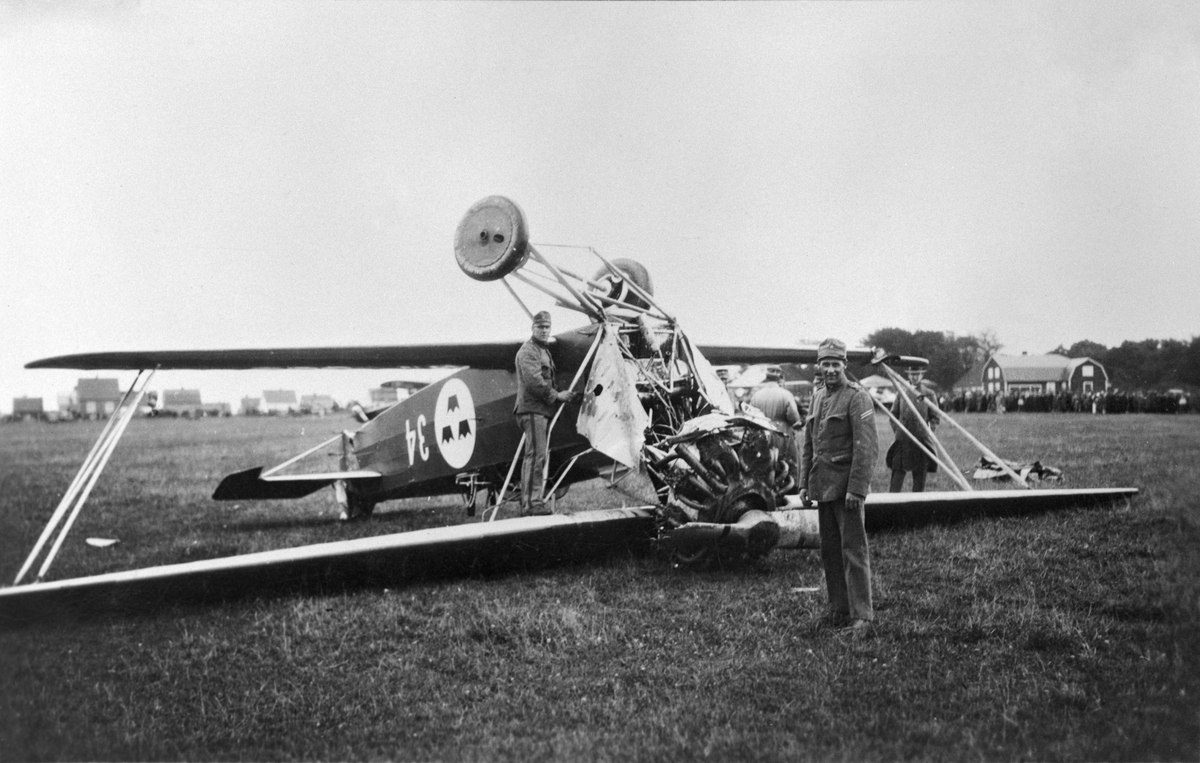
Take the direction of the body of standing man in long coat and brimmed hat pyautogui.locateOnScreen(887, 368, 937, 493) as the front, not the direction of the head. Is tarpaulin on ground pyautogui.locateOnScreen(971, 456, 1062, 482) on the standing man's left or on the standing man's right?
on the standing man's left

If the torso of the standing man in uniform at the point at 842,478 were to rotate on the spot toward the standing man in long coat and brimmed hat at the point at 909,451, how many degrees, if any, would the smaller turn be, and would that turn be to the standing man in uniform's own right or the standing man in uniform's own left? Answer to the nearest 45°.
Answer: approximately 135° to the standing man in uniform's own right

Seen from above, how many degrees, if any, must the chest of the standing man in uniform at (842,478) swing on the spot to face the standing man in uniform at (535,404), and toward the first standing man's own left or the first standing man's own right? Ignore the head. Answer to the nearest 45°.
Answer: approximately 90° to the first standing man's own right

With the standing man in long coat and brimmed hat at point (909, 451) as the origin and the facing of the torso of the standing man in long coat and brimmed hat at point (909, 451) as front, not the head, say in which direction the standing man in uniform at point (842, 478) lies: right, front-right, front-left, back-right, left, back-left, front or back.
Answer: front

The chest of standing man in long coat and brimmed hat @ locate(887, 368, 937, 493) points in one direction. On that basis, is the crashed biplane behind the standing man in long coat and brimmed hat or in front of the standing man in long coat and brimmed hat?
in front

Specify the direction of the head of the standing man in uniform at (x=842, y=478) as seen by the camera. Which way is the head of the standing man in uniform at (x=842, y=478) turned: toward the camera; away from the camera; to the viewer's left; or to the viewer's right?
toward the camera

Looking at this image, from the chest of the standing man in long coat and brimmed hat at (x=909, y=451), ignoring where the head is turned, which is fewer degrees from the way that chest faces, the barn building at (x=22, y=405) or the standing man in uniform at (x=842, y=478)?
the standing man in uniform

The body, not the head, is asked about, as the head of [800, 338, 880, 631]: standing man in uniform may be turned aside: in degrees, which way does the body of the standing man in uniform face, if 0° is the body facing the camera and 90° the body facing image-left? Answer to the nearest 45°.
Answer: approximately 45°

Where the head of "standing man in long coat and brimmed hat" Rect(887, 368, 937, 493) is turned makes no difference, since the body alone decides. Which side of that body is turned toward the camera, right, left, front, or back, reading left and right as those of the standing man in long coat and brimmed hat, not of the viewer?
front
